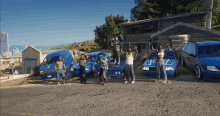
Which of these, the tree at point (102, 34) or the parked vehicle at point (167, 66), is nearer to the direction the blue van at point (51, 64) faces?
the parked vehicle

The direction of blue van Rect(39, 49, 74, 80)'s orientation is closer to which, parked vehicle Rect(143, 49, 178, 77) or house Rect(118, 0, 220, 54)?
the parked vehicle

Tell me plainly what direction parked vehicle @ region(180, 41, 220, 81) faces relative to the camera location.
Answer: facing the viewer and to the right of the viewer

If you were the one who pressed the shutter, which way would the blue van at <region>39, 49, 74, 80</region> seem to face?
facing the viewer and to the left of the viewer

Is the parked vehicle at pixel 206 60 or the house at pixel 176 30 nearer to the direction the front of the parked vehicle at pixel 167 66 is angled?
the parked vehicle

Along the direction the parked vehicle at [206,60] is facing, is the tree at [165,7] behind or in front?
behind

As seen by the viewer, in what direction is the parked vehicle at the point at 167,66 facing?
toward the camera

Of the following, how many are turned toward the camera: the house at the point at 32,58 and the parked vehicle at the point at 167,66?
2

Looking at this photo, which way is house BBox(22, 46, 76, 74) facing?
toward the camera
